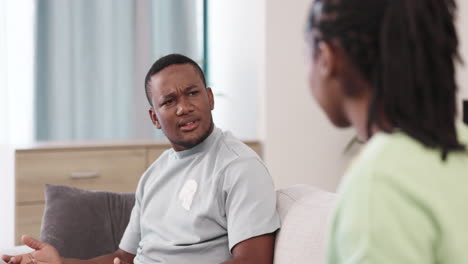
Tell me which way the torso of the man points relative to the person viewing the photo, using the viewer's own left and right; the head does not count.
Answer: facing the viewer and to the left of the viewer

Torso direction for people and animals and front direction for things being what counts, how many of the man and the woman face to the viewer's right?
0

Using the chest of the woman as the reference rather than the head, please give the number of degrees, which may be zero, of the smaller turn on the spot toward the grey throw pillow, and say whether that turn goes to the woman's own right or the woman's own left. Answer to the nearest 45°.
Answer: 0° — they already face it

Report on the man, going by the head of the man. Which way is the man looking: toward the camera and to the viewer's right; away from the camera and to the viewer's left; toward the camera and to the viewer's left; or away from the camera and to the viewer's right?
toward the camera and to the viewer's right

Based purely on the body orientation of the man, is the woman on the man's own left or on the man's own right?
on the man's own left

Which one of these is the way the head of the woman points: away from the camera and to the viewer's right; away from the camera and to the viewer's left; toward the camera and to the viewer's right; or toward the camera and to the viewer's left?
away from the camera and to the viewer's left

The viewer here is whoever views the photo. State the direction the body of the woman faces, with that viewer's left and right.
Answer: facing away from the viewer and to the left of the viewer

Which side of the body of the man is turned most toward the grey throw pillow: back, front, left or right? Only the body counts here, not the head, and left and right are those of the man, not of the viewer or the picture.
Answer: right

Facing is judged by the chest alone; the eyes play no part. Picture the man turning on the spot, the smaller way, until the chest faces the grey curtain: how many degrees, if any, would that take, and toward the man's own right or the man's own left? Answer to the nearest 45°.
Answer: approximately 135° to the man's own right
